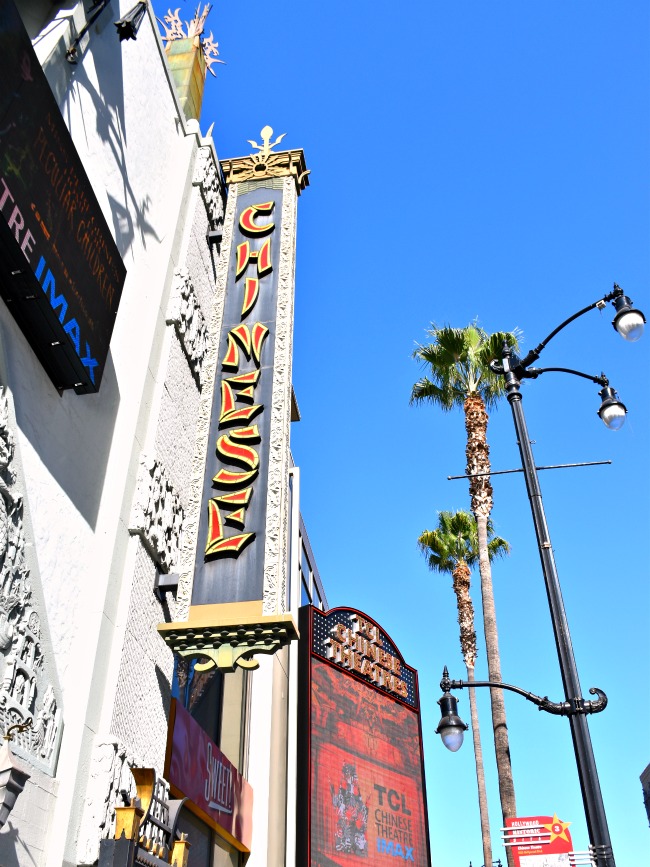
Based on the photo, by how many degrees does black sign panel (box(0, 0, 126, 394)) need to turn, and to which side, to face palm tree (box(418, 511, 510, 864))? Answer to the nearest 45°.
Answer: approximately 90° to its left

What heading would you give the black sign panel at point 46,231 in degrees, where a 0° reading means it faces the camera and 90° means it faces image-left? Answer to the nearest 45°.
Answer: approximately 315°

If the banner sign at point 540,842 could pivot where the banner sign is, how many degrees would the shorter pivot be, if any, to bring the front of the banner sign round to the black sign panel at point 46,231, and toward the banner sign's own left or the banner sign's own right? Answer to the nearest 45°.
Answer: approximately 45° to the banner sign's own right

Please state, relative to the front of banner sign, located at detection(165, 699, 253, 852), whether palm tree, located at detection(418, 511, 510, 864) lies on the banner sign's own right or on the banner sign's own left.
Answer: on the banner sign's own left

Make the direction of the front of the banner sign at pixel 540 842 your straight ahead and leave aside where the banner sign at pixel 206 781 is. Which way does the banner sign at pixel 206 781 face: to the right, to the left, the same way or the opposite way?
to the left

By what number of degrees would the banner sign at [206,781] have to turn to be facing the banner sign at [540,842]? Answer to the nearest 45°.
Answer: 0° — it already faces it

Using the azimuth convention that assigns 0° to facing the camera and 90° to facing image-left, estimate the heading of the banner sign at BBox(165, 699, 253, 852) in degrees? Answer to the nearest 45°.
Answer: approximately 315°
